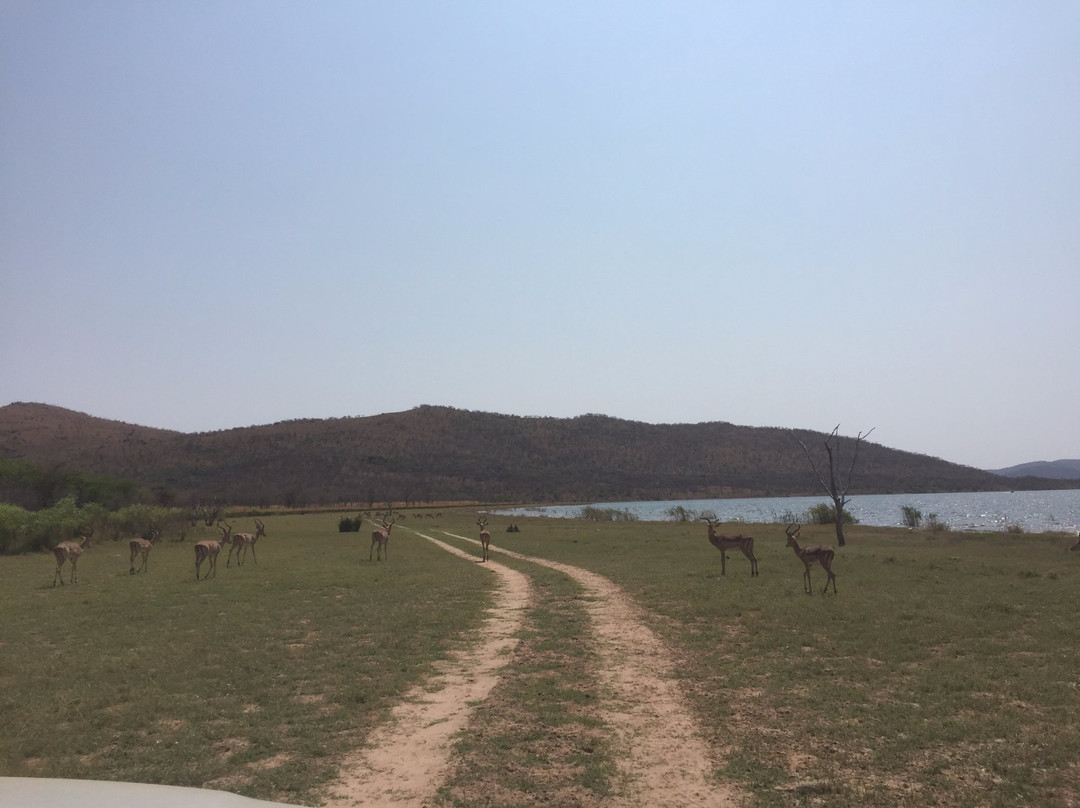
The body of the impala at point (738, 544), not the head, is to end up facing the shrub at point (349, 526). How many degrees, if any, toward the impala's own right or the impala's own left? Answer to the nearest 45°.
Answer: approximately 45° to the impala's own right

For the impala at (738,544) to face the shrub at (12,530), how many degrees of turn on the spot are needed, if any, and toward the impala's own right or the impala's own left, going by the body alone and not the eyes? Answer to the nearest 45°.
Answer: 0° — it already faces it

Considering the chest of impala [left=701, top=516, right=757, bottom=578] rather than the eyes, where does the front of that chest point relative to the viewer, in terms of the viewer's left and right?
facing to the left of the viewer
